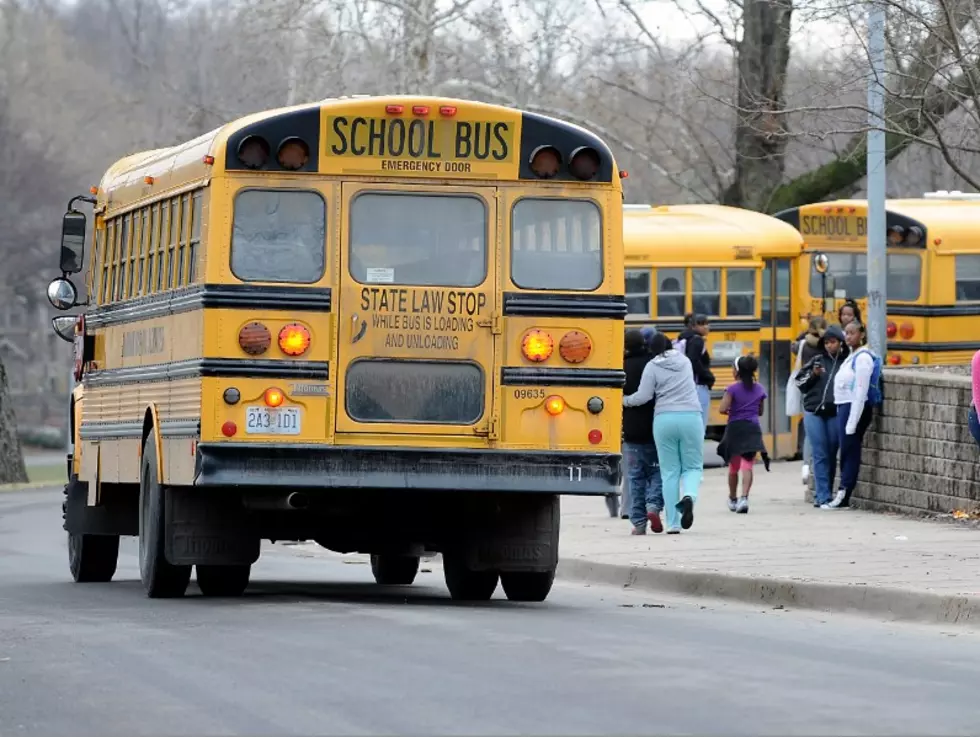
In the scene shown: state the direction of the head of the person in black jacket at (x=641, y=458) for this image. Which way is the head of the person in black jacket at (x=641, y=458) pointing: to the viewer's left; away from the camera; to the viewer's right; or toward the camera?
away from the camera

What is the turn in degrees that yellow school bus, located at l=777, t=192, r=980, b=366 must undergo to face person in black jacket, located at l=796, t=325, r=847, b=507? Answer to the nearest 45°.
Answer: approximately 135° to its right

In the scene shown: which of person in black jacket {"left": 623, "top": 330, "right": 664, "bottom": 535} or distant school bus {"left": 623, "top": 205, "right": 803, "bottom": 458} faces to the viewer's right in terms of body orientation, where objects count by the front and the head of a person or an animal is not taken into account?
the distant school bus

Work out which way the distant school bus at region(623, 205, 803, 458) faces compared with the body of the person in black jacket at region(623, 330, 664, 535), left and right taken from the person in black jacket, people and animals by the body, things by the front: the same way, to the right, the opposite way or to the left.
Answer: to the right

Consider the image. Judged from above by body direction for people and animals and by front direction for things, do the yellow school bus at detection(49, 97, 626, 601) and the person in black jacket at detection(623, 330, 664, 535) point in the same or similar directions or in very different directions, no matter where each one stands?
same or similar directions

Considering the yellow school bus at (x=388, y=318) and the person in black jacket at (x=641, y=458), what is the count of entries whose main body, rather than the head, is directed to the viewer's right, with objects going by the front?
0

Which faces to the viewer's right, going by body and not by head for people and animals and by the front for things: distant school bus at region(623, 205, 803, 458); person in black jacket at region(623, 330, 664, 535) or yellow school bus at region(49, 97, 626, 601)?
the distant school bus

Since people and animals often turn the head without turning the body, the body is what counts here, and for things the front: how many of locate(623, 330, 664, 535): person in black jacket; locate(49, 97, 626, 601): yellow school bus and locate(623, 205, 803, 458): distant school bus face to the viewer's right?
1

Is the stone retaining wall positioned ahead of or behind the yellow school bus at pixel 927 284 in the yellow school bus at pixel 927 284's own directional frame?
behind

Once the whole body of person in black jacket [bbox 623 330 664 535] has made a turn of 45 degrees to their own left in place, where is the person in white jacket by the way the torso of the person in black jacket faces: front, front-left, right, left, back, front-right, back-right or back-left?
right

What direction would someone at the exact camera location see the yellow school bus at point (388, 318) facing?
facing away from the viewer

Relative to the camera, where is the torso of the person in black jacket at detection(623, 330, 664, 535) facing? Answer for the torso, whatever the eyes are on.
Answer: away from the camera

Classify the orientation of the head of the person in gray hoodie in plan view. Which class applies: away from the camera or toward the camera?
away from the camera

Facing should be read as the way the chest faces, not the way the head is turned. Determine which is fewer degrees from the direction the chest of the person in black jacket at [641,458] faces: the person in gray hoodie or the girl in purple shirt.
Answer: the girl in purple shirt

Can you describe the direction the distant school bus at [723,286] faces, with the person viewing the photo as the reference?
facing to the right of the viewer

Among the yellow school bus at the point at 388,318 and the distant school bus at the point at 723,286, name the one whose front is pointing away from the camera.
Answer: the yellow school bus
